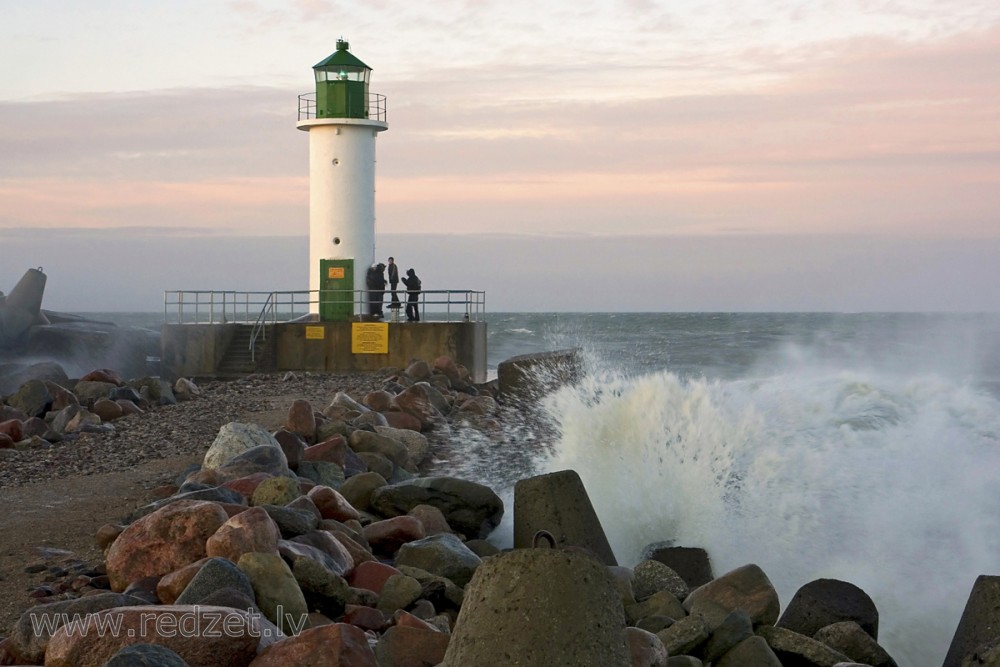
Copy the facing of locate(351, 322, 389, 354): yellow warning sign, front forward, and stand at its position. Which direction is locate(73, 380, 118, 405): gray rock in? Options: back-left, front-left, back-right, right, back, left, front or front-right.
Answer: front-right

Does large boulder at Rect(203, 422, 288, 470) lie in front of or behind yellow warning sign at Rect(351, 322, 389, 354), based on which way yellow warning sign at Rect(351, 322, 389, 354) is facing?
in front

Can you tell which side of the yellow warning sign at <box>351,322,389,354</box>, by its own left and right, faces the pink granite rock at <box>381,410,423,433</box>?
front

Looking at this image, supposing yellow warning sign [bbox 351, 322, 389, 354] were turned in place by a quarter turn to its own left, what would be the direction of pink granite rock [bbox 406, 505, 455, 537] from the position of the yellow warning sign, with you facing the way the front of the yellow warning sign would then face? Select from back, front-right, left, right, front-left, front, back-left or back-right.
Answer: right

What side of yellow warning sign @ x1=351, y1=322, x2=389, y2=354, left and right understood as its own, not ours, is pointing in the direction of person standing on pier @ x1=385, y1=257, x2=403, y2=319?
back

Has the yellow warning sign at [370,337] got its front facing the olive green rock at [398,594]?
yes

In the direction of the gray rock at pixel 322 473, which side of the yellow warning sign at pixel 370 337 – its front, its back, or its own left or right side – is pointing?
front

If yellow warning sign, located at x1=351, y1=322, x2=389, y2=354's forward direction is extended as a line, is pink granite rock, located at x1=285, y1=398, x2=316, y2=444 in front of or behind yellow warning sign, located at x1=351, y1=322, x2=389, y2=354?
in front

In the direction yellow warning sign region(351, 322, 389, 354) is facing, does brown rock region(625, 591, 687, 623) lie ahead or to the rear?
ahead

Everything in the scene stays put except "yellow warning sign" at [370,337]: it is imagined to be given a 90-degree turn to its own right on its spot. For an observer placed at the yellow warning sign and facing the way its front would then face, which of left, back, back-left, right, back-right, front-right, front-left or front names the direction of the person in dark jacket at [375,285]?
right

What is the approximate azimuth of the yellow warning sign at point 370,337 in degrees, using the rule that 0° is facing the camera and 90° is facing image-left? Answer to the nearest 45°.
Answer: approximately 0°

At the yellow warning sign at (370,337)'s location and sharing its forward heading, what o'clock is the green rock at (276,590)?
The green rock is roughly at 12 o'clock from the yellow warning sign.

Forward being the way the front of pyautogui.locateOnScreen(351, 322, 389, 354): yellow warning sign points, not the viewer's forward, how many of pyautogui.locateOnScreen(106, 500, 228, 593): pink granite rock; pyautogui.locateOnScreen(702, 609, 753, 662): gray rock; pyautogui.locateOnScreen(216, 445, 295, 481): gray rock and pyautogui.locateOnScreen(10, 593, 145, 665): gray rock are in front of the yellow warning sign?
4
